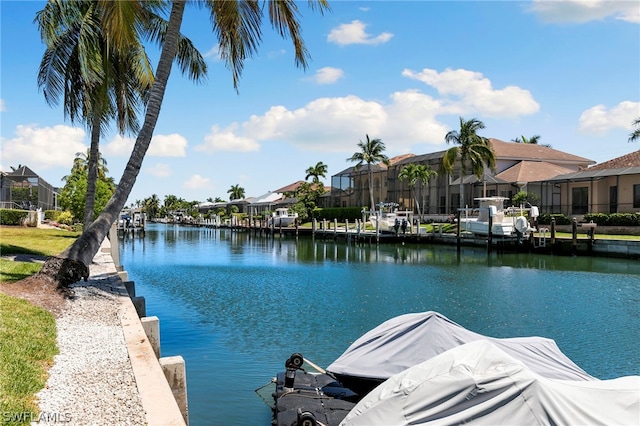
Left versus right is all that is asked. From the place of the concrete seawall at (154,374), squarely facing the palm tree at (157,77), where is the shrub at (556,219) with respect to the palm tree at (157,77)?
right

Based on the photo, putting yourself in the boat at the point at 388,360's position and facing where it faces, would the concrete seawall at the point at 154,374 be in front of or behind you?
behind

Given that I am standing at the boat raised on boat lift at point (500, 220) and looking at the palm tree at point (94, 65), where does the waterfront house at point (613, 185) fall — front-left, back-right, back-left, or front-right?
back-left

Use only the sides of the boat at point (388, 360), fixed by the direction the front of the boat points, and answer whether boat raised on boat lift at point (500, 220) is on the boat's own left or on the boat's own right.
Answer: on the boat's own left

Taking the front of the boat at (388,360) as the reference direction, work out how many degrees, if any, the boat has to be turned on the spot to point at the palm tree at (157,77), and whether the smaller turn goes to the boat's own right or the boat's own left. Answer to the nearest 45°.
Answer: approximately 135° to the boat's own left

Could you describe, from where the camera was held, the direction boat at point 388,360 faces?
facing to the right of the viewer

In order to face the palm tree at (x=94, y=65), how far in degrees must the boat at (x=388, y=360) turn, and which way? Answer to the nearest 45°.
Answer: approximately 135° to its left

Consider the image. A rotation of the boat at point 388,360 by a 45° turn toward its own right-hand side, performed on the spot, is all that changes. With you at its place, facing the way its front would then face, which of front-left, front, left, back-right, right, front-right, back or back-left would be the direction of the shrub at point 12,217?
back
